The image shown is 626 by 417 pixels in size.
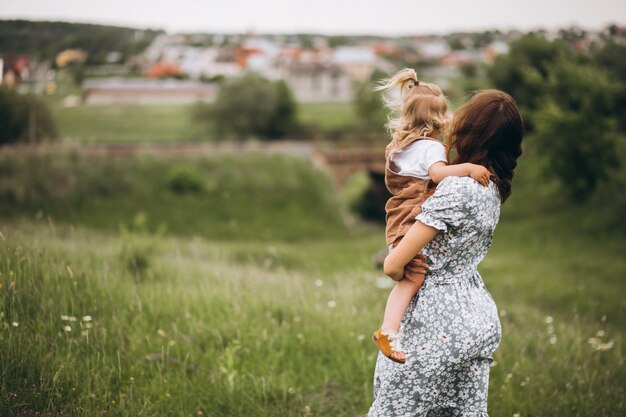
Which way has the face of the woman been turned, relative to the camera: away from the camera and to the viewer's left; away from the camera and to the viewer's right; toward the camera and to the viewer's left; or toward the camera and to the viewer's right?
away from the camera and to the viewer's left

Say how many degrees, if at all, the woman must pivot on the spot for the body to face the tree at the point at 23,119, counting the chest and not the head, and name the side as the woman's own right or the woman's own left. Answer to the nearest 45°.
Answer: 0° — they already face it

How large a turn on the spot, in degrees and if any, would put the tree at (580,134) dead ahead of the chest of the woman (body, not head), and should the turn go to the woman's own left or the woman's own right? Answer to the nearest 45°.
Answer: approximately 45° to the woman's own right

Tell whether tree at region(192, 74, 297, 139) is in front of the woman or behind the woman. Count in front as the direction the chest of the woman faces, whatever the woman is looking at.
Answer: in front

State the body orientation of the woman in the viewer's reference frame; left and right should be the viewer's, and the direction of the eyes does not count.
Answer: facing away from the viewer and to the left of the viewer

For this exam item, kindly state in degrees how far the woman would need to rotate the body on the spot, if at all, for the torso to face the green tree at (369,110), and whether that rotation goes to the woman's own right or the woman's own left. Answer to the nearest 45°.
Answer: approximately 45° to the woman's own right

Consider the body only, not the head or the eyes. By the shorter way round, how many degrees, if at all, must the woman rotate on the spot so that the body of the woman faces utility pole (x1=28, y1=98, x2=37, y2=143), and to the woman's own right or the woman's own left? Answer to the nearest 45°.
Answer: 0° — they already face it
